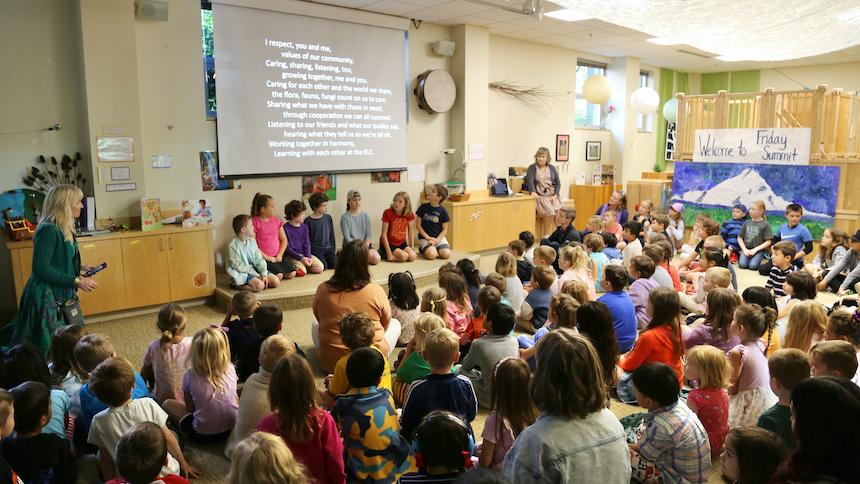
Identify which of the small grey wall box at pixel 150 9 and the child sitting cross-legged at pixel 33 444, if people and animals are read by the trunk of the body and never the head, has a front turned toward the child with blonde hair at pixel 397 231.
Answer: the child sitting cross-legged

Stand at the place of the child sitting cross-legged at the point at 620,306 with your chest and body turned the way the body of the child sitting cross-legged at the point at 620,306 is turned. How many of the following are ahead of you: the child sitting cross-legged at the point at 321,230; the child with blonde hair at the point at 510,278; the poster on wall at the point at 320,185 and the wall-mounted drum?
4

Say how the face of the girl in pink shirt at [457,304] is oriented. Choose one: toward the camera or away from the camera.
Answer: away from the camera

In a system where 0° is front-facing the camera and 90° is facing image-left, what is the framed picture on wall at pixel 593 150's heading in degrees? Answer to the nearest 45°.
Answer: approximately 0°

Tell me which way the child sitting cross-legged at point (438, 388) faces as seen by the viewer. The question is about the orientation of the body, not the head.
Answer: away from the camera

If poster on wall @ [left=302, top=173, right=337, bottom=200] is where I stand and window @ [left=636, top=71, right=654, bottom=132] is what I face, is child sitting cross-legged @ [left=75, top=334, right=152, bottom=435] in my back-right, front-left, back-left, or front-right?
back-right

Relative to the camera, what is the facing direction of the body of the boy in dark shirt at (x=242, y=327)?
away from the camera

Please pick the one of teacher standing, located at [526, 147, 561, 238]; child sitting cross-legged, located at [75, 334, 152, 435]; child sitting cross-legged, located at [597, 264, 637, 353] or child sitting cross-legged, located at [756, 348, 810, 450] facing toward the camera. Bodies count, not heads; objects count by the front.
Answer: the teacher standing

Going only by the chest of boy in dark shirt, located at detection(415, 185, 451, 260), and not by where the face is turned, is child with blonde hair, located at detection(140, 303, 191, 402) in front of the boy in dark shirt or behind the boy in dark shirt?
in front

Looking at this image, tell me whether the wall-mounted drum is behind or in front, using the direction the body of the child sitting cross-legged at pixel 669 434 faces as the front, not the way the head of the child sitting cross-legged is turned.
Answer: in front

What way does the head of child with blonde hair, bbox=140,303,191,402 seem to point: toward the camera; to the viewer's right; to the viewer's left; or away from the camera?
away from the camera

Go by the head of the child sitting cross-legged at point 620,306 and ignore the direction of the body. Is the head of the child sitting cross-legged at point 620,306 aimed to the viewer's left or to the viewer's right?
to the viewer's left
